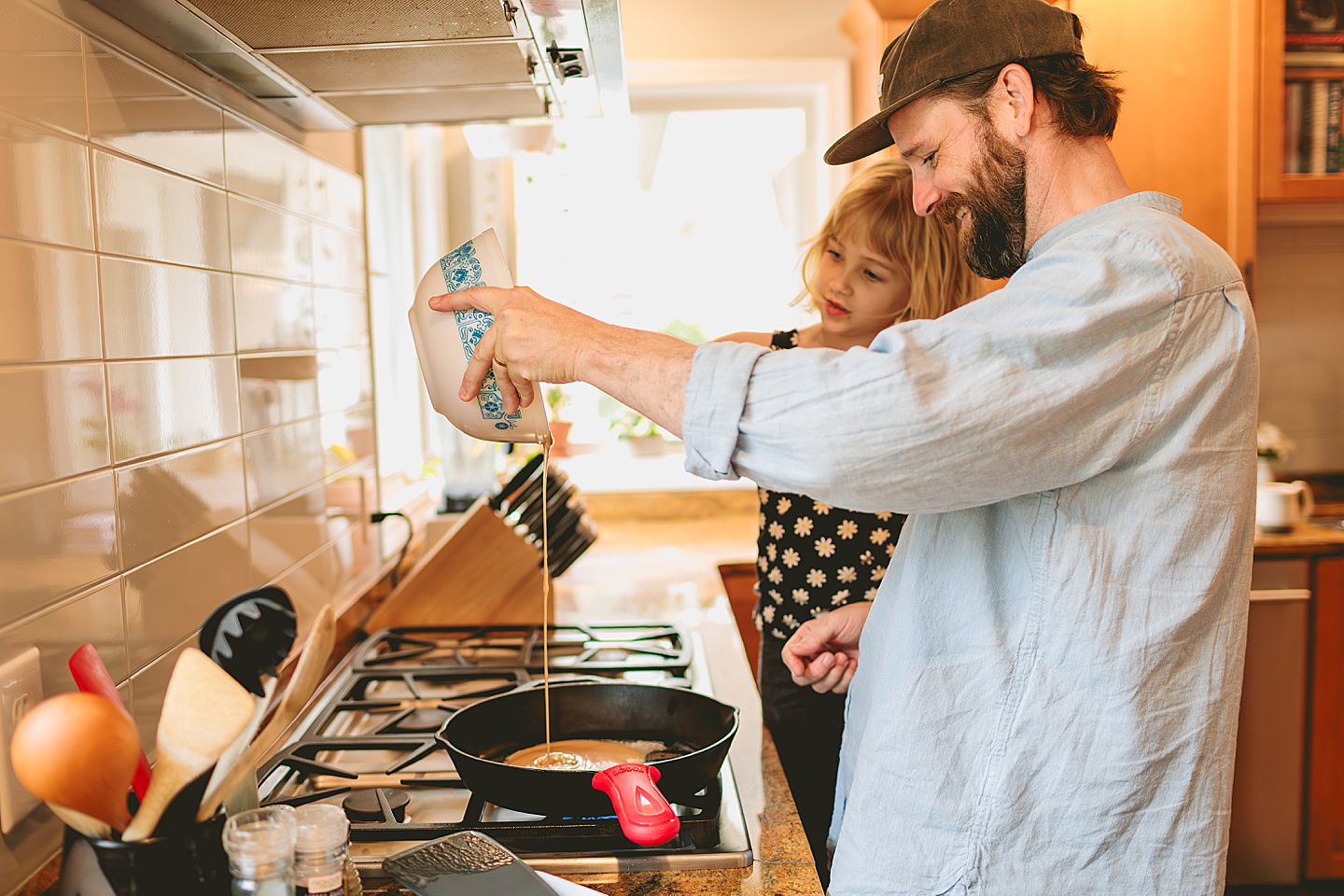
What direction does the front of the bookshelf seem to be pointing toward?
toward the camera

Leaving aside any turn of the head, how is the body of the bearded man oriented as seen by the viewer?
to the viewer's left

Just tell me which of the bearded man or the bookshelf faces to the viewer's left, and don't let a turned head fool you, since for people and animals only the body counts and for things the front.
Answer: the bearded man

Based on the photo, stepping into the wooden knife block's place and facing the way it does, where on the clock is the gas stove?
The gas stove is roughly at 3 o'clock from the wooden knife block.

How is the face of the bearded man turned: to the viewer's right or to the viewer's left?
to the viewer's left

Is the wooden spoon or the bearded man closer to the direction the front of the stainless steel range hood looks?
the bearded man

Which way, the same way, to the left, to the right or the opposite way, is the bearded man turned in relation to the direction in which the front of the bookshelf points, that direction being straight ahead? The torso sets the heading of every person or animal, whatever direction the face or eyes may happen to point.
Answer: to the right

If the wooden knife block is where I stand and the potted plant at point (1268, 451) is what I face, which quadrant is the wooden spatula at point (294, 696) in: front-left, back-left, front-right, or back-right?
back-right

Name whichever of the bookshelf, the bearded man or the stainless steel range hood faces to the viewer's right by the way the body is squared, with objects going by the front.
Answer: the stainless steel range hood

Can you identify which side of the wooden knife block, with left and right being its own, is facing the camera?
right

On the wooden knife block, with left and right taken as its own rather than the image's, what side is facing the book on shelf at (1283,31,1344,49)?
front

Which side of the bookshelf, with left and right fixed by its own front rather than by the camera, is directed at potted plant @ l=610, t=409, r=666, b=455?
right
